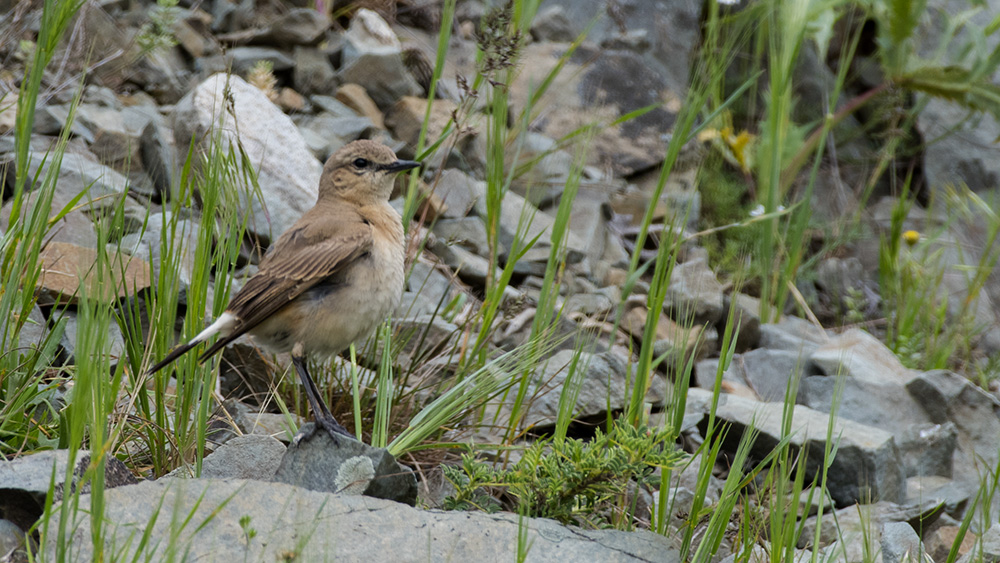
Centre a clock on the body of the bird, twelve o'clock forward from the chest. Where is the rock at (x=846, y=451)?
The rock is roughly at 12 o'clock from the bird.

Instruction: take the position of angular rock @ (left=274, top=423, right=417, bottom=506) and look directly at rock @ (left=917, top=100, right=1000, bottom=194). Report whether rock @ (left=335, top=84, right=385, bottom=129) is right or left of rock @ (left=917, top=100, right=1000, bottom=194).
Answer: left

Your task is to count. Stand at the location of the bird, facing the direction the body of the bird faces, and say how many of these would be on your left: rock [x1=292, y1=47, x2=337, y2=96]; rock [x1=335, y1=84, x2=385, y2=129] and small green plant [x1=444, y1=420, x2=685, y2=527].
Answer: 2

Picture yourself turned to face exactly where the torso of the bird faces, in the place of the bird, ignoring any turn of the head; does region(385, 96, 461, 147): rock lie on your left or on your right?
on your left

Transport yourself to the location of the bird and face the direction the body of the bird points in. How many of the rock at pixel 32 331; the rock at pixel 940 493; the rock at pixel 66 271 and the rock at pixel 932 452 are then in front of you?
2

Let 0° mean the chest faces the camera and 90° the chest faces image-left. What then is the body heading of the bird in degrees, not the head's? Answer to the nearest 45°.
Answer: approximately 270°

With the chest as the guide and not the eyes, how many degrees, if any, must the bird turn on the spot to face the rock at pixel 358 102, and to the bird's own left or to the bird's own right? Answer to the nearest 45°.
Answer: approximately 90° to the bird's own left

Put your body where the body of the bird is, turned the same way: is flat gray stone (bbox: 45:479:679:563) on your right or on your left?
on your right

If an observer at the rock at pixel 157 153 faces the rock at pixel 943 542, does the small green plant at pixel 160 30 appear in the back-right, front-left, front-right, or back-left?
back-left

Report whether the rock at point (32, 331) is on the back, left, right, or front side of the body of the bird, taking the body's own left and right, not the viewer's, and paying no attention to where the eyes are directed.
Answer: back
